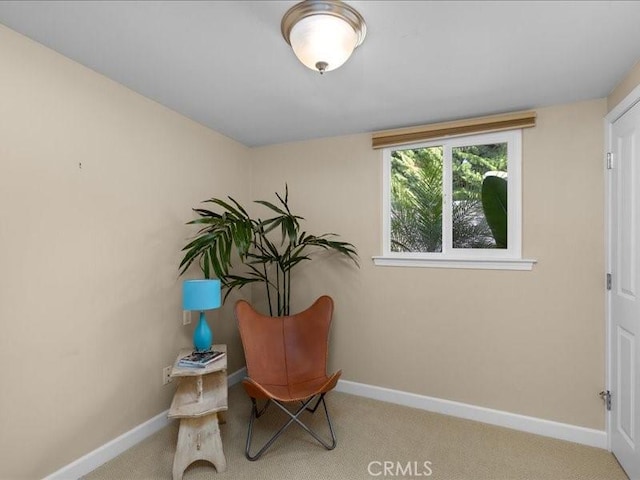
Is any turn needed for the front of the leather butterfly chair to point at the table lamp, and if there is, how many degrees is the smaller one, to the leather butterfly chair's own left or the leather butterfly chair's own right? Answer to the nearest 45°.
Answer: approximately 45° to the leather butterfly chair's own right

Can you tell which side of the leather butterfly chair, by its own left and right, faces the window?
left

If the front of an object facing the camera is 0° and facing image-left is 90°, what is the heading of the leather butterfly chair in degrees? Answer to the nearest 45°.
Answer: approximately 0°

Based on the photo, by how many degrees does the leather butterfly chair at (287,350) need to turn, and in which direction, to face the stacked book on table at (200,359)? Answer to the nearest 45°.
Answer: approximately 45° to its right
